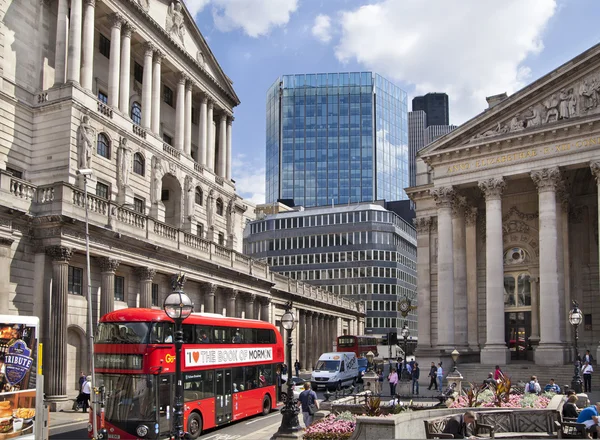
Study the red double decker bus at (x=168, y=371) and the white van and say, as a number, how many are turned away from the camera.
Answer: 0

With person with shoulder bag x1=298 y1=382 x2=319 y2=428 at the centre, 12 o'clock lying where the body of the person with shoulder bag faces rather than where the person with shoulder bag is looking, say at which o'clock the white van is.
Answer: The white van is roughly at 12 o'clock from the person with shoulder bag.

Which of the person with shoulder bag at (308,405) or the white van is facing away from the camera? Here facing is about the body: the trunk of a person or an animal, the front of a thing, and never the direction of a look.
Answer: the person with shoulder bag

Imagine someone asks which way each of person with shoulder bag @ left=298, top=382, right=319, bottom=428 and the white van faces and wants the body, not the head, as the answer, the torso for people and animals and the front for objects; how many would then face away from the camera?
1

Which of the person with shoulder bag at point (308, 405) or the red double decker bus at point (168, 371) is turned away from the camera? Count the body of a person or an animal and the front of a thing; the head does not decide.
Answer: the person with shoulder bag

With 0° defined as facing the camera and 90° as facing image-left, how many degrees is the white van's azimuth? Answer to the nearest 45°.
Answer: approximately 45°

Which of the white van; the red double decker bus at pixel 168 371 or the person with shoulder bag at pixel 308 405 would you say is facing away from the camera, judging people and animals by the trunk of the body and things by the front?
the person with shoulder bag

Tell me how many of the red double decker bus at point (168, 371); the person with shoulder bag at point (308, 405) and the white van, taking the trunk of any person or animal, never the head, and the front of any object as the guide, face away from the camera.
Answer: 1

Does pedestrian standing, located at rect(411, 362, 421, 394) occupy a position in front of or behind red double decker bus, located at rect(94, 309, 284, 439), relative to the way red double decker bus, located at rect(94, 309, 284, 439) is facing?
behind

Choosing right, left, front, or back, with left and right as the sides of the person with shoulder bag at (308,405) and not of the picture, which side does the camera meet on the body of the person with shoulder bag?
back
